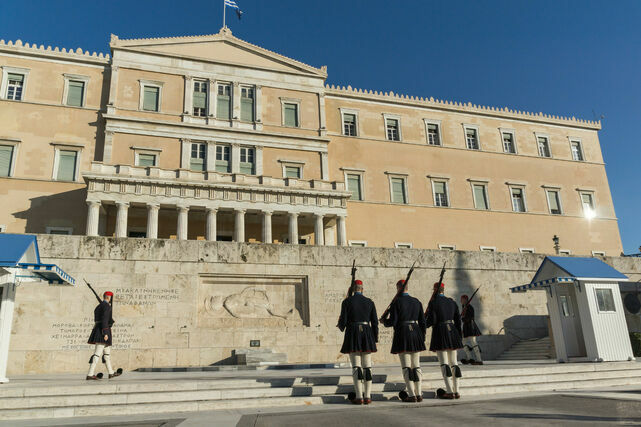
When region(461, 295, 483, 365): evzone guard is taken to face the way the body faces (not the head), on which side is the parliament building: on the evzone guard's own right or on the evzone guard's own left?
on the evzone guard's own right

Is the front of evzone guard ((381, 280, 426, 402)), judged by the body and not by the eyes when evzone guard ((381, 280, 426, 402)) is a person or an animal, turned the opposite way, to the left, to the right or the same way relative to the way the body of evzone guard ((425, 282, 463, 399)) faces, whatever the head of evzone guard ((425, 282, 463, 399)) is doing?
the same way

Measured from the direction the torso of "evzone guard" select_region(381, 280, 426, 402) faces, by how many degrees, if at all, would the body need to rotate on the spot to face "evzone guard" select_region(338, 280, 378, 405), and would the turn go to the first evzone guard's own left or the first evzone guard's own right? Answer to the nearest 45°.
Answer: approximately 90° to the first evzone guard's own left

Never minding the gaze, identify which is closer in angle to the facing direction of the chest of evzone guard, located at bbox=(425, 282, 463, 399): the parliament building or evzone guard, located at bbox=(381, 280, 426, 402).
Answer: the parliament building

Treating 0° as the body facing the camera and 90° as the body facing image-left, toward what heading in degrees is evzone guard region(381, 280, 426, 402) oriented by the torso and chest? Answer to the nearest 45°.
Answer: approximately 135°

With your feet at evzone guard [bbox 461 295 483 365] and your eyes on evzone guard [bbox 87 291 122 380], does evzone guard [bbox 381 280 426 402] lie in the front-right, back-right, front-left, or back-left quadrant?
front-left

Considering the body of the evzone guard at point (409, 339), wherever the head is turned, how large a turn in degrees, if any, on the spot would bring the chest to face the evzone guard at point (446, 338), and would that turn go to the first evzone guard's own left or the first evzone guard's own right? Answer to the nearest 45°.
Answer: approximately 90° to the first evzone guard's own right

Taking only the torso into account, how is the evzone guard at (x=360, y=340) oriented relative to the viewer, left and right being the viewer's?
facing away from the viewer

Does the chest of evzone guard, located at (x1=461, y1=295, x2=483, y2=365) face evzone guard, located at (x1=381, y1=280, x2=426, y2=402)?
no

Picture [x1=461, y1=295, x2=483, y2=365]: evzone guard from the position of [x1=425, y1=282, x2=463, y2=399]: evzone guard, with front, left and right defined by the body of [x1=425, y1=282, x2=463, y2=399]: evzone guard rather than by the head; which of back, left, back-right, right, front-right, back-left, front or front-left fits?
front-right

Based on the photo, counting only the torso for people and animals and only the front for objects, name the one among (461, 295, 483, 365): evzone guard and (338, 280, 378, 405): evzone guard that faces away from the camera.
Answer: (338, 280, 378, 405): evzone guard

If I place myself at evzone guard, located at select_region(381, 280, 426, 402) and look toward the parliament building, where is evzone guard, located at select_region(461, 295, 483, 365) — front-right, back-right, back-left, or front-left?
front-right
